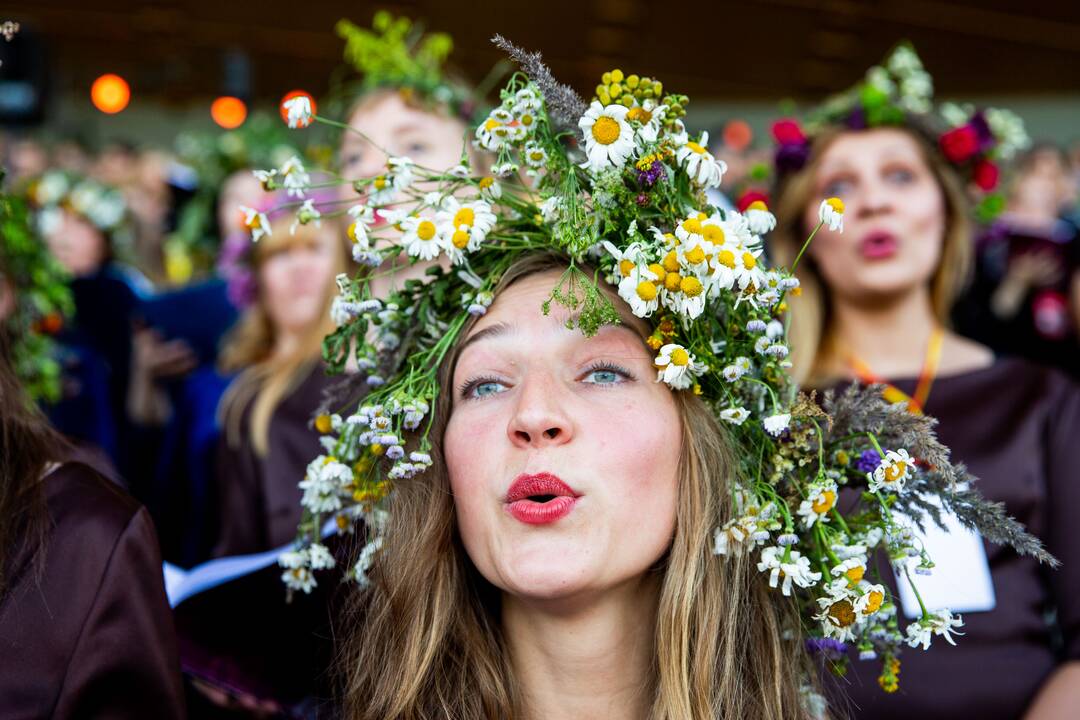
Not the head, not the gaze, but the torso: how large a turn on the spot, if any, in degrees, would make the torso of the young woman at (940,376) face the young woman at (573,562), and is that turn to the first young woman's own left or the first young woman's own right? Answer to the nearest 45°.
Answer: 0° — they already face them

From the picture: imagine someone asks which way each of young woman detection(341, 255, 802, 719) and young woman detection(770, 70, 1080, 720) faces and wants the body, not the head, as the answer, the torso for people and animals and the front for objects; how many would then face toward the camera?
2

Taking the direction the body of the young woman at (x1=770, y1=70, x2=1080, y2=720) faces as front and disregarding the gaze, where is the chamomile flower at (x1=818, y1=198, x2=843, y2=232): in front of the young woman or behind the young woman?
in front

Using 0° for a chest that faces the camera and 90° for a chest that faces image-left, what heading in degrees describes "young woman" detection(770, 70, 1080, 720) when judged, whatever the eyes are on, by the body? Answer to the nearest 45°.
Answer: approximately 0°

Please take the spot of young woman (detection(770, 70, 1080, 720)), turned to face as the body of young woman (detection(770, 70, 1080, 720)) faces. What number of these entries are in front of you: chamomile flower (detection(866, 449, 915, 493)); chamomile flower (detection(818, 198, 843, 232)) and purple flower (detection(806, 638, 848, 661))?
3
